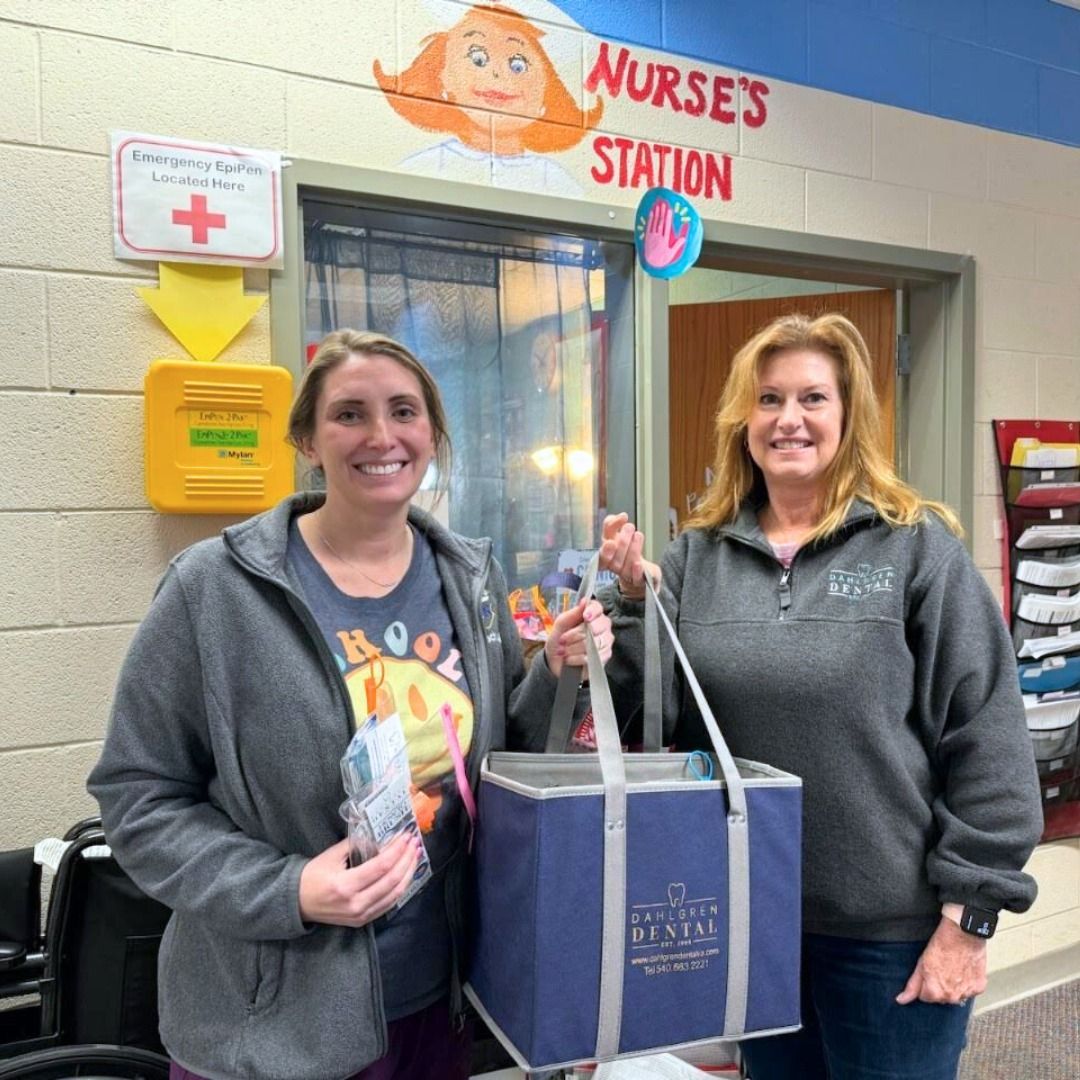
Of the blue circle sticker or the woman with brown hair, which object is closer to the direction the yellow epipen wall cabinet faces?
the woman with brown hair

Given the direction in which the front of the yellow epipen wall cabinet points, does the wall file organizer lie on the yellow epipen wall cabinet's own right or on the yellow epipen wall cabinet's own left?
on the yellow epipen wall cabinet's own left

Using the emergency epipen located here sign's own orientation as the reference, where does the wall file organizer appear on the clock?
The wall file organizer is roughly at 9 o'clock from the emergency epipen located here sign.

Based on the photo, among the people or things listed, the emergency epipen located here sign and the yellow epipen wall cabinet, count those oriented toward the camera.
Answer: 2

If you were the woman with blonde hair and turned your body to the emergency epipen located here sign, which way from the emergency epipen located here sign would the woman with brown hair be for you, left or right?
left

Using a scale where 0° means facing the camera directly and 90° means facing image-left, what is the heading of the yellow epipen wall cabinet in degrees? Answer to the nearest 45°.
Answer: approximately 0°

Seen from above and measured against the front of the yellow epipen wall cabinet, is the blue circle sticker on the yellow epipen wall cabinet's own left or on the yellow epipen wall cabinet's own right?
on the yellow epipen wall cabinet's own left
